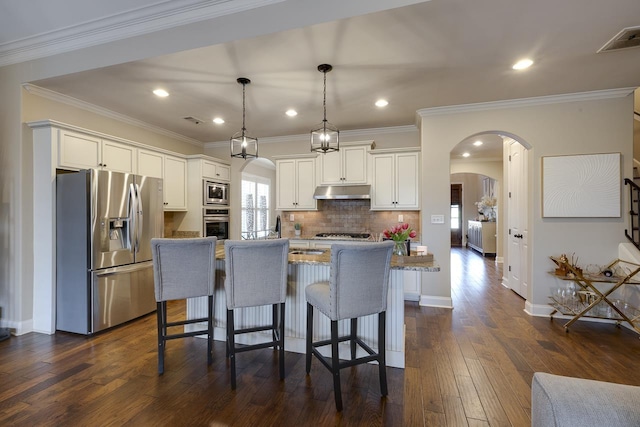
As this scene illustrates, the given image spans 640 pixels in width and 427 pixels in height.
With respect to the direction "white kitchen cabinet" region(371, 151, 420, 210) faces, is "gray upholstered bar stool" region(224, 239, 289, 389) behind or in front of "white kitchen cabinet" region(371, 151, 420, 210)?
in front

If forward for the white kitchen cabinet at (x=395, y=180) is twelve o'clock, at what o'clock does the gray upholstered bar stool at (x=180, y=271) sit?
The gray upholstered bar stool is roughly at 1 o'clock from the white kitchen cabinet.

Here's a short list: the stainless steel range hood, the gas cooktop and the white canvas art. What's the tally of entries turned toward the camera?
3

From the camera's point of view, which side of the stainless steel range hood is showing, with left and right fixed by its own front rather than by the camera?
front

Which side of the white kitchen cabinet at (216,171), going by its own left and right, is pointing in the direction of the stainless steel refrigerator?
right

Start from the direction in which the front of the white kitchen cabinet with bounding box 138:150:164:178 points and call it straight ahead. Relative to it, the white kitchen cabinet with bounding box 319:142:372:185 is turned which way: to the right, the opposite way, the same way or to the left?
to the right

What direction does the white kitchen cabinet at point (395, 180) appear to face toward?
toward the camera

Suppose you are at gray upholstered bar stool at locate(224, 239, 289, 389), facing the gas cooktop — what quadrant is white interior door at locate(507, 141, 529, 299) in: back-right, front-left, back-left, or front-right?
front-right

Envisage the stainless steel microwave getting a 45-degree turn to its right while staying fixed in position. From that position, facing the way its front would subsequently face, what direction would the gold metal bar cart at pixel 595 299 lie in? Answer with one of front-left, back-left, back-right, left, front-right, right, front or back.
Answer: front-left

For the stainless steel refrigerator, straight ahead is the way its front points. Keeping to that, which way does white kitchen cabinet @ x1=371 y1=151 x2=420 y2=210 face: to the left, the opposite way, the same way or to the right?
to the right

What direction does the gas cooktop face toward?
toward the camera

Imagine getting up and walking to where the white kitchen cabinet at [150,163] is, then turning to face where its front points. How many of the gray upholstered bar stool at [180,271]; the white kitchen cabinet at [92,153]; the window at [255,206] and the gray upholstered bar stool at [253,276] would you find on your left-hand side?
1

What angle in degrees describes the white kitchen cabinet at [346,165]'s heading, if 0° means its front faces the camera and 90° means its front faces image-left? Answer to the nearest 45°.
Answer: approximately 0°

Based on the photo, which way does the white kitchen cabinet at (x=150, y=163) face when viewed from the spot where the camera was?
facing the viewer and to the right of the viewer
